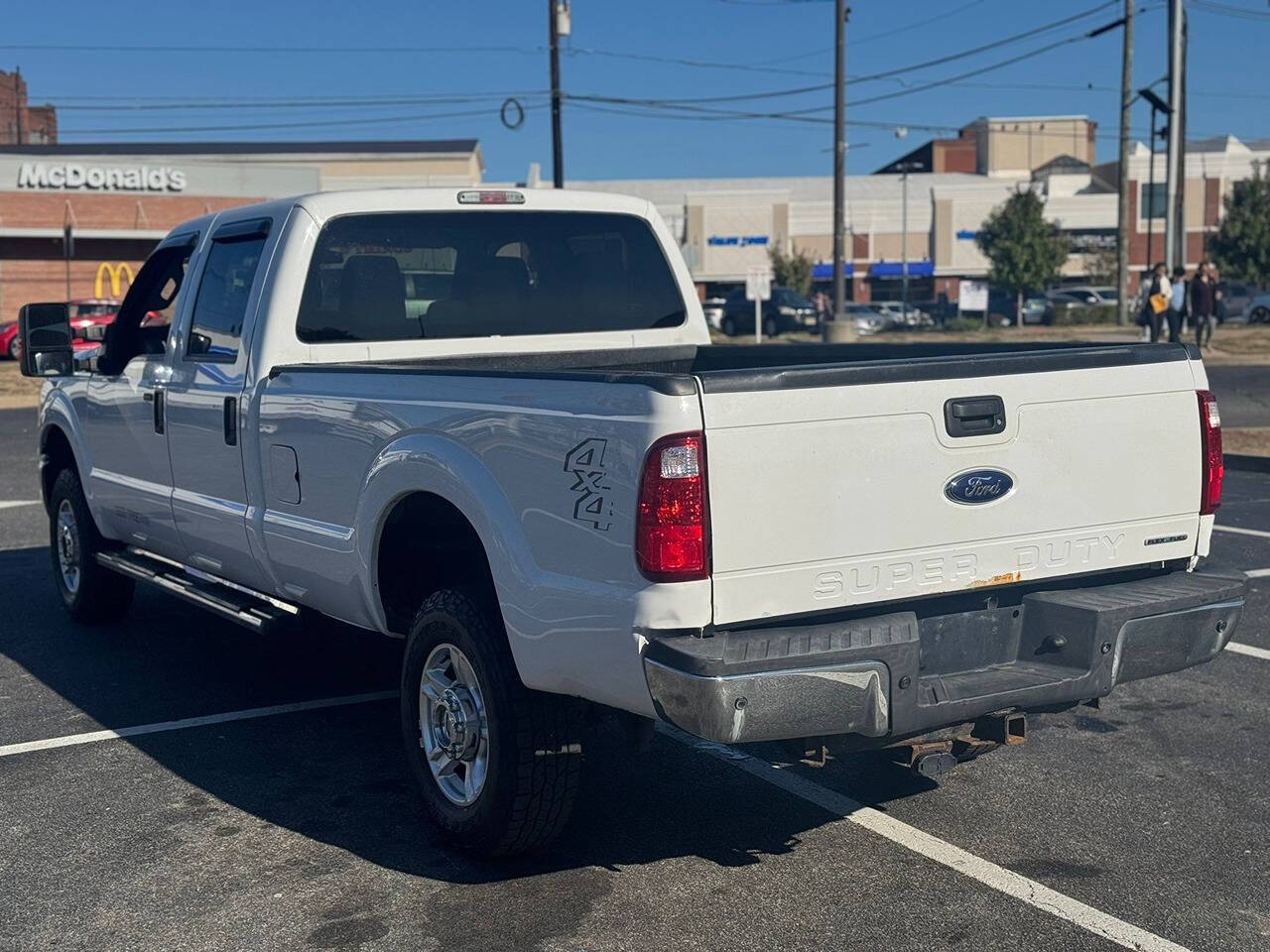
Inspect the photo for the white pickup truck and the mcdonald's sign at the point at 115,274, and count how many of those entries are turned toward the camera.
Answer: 1

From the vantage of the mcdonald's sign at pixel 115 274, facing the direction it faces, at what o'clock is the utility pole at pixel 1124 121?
The utility pole is roughly at 10 o'clock from the mcdonald's sign.

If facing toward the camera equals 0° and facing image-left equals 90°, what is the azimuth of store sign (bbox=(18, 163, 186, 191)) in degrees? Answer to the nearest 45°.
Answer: approximately 0°

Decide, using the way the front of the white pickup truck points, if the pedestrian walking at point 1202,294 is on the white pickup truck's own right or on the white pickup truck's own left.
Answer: on the white pickup truck's own right

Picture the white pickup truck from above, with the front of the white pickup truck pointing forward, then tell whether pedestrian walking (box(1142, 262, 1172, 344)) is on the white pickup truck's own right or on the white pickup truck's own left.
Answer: on the white pickup truck's own right

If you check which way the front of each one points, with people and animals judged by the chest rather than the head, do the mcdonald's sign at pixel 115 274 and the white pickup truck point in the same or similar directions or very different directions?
very different directions

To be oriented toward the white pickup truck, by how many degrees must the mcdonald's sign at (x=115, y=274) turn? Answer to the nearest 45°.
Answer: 0° — it already faces it

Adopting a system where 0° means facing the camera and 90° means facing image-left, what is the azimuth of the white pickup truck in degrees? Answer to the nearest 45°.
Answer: approximately 135°

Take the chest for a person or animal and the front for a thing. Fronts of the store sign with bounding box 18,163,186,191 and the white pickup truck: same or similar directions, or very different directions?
very different directions
